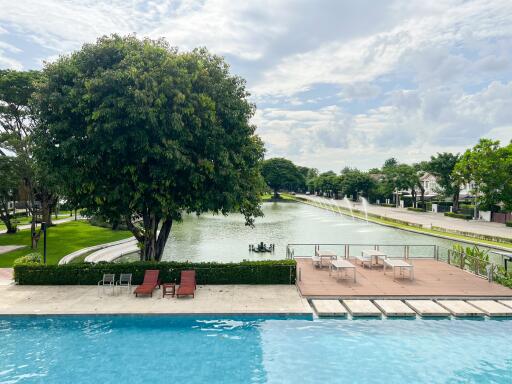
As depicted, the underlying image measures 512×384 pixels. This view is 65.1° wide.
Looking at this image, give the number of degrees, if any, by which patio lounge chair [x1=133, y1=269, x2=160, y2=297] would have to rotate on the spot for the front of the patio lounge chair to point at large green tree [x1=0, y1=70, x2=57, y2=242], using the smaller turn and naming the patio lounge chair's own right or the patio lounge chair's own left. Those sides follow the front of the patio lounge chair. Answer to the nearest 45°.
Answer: approximately 90° to the patio lounge chair's own right

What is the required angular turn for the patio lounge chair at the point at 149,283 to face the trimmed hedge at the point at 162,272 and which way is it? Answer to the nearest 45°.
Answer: approximately 180°

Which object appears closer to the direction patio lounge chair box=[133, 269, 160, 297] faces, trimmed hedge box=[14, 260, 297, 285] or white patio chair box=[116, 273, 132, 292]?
the white patio chair

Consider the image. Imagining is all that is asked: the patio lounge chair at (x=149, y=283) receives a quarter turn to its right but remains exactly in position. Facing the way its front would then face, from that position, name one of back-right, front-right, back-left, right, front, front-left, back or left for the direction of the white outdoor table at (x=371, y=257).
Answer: back-right

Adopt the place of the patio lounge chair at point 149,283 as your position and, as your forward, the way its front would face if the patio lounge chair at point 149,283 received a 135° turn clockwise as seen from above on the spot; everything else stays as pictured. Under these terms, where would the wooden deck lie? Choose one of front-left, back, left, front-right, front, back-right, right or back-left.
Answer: right

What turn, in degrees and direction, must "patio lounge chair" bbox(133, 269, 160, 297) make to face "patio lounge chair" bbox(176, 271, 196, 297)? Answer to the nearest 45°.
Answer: approximately 90° to its left

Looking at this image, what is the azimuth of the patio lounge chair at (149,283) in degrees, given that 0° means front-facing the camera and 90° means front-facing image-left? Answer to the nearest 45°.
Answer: approximately 45°
